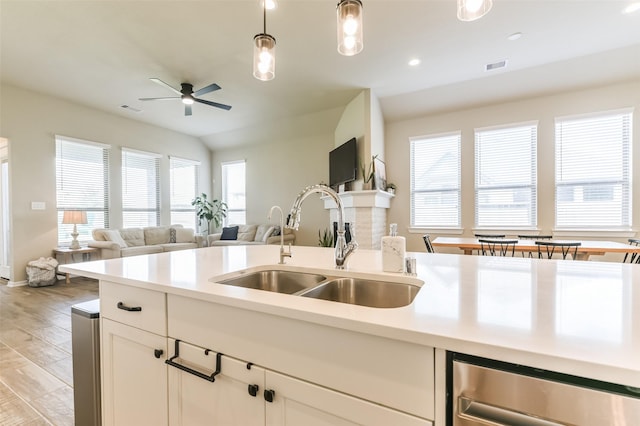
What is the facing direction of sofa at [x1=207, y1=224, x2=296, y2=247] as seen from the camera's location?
facing the viewer

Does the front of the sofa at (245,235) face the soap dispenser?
yes

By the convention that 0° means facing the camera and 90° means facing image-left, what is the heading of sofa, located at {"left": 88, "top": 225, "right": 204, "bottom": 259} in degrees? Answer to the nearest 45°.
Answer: approximately 315°

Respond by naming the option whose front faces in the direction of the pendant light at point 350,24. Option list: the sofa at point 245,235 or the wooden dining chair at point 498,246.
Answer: the sofa

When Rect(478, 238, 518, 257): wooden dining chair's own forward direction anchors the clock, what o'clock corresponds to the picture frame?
The picture frame is roughly at 10 o'clock from the wooden dining chair.

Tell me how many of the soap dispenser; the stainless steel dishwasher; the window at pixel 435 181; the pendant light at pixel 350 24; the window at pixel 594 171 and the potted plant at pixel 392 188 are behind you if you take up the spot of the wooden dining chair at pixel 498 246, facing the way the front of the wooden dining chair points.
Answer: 3

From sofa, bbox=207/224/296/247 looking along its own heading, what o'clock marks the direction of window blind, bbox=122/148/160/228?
The window blind is roughly at 3 o'clock from the sofa.

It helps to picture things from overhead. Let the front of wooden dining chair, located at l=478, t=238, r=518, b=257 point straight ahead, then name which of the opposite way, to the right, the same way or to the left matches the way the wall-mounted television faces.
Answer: the opposite way

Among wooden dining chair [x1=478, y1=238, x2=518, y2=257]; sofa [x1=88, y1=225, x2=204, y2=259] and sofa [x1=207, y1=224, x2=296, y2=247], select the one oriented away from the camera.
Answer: the wooden dining chair

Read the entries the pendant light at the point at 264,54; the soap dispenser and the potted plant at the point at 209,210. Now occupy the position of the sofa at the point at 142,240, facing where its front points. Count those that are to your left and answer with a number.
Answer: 1

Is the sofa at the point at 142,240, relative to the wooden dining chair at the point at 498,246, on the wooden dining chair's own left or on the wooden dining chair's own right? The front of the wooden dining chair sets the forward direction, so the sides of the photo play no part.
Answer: on the wooden dining chair's own left

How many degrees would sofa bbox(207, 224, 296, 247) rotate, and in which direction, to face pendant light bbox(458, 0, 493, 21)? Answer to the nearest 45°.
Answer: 0° — it already faces it

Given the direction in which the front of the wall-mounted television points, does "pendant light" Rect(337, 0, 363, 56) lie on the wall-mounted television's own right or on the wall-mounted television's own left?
on the wall-mounted television's own left

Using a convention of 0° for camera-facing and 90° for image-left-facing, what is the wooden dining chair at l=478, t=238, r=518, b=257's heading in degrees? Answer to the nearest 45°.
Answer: approximately 180°

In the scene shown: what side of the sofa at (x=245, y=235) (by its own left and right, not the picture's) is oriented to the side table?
front

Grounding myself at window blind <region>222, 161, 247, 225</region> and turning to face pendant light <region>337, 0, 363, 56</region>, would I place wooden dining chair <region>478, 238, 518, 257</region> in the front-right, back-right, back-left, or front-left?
front-left

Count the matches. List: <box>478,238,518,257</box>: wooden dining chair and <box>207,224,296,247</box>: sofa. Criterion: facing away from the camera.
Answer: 1

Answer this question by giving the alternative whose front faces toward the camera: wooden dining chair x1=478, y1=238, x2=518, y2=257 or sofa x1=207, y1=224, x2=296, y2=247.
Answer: the sofa

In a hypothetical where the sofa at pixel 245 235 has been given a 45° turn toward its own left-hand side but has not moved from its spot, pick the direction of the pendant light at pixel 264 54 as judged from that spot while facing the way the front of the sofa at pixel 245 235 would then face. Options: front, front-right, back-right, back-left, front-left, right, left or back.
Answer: front-right
